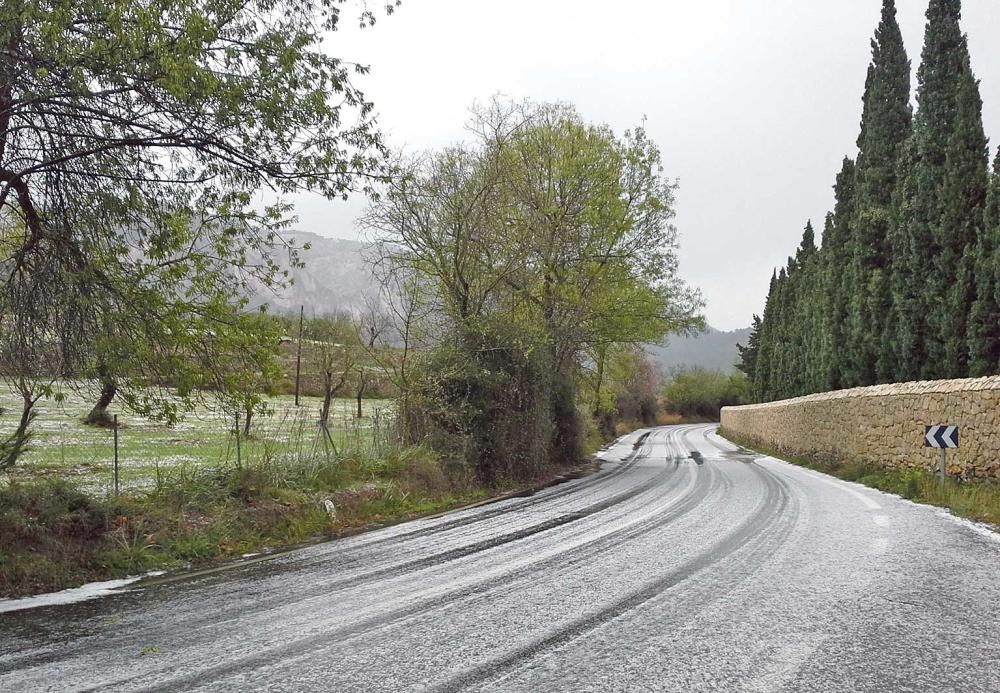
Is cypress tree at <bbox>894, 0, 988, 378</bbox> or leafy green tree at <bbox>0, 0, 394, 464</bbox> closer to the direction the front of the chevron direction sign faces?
the leafy green tree

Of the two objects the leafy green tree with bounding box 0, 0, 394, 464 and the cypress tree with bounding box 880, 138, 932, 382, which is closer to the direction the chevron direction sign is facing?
the leafy green tree

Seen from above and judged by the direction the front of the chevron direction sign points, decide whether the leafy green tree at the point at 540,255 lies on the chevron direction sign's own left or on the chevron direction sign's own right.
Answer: on the chevron direction sign's own right

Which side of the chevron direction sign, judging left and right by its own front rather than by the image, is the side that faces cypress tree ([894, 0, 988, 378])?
back

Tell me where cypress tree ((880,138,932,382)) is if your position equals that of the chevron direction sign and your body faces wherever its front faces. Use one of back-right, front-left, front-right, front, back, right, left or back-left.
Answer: back

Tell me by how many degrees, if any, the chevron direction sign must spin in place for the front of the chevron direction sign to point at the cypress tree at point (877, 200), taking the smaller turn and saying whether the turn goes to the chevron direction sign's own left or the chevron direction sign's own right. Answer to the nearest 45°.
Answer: approximately 180°

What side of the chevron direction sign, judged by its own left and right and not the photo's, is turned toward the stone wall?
back

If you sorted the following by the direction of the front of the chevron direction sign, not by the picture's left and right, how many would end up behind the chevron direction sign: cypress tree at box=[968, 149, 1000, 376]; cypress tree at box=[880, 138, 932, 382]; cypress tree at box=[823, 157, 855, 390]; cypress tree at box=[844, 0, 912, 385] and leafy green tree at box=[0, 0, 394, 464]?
4

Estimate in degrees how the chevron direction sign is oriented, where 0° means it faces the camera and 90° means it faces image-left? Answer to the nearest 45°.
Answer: approximately 0°

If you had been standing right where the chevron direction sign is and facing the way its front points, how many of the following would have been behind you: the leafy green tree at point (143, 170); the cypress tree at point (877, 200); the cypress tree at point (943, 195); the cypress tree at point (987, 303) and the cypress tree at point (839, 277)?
4

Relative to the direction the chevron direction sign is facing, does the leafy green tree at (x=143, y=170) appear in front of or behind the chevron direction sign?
in front

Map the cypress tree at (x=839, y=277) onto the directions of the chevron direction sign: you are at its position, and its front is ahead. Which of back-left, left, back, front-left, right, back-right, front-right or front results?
back
